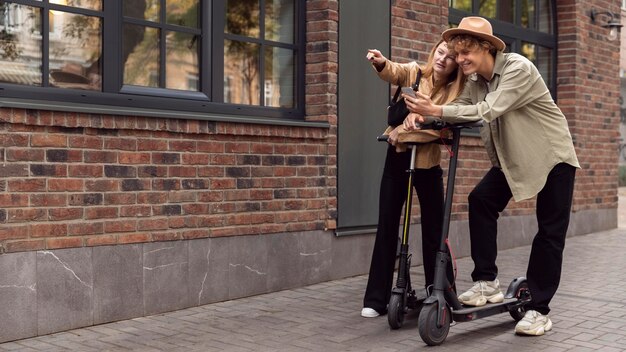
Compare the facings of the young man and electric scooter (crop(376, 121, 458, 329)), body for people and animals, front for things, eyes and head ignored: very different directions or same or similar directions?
same or similar directions

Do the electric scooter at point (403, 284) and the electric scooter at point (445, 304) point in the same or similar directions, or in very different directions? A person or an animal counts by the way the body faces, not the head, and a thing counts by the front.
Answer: same or similar directions

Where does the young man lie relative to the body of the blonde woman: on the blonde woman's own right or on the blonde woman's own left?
on the blonde woman's own left

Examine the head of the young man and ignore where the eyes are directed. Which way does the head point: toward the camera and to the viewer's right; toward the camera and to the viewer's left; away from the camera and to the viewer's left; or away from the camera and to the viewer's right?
toward the camera and to the viewer's left

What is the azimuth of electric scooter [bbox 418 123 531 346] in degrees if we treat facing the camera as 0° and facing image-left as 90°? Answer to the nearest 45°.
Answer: approximately 45°

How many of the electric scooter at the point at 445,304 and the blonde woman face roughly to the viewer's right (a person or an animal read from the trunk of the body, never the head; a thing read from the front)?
0

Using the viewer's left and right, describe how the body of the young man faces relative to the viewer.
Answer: facing the viewer and to the left of the viewer
